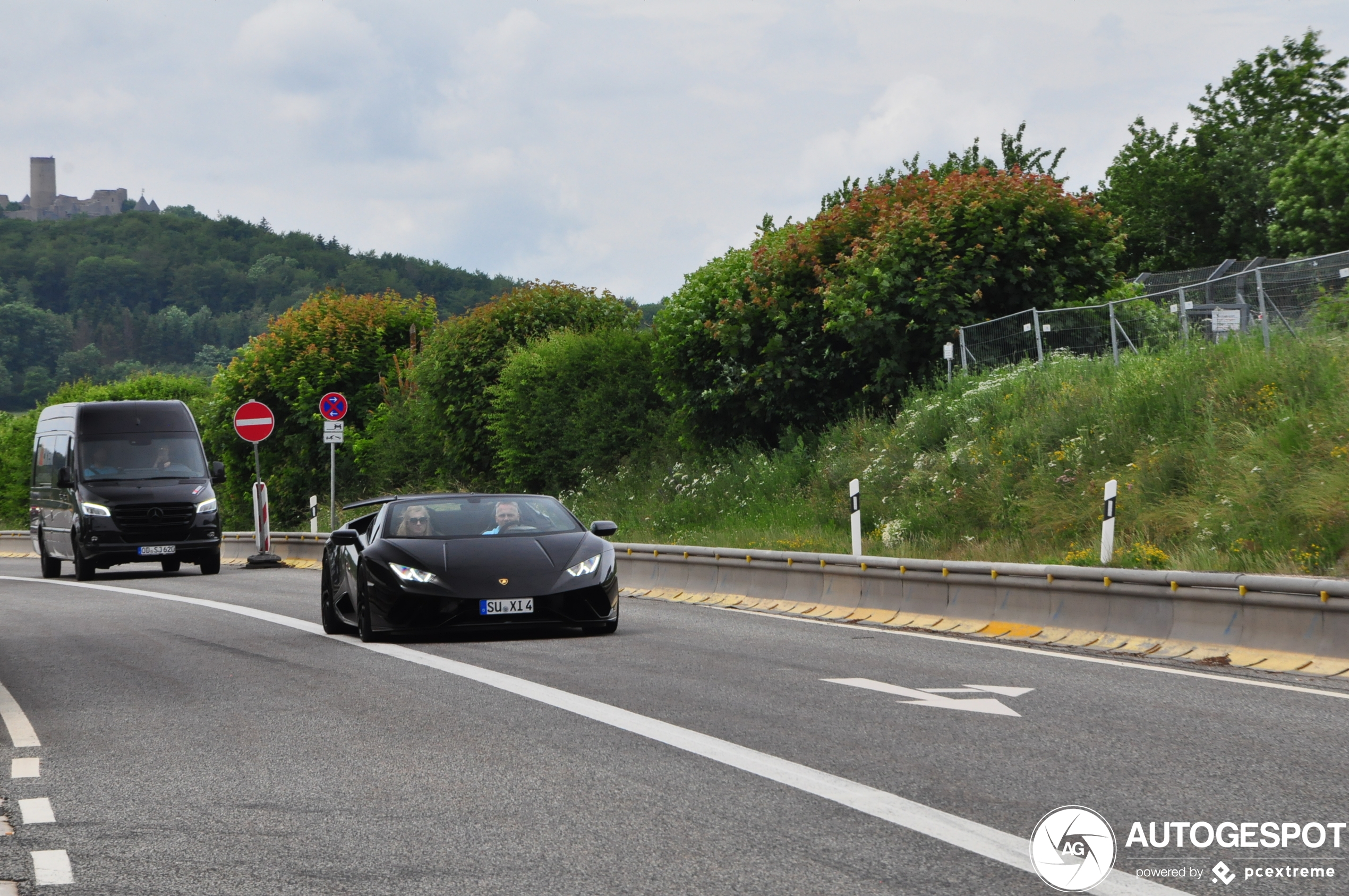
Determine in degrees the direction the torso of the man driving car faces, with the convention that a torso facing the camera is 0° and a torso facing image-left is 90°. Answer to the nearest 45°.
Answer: approximately 0°

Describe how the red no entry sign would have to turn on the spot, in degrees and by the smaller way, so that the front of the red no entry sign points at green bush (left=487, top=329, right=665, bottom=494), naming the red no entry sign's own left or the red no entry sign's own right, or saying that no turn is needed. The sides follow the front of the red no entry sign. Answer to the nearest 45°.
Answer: approximately 90° to the red no entry sign's own left

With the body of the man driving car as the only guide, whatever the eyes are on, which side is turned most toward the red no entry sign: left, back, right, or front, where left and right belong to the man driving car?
back

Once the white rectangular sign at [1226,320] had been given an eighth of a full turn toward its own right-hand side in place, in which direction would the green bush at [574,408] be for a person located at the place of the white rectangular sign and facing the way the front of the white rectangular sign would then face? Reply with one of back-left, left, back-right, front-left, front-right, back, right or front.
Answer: right

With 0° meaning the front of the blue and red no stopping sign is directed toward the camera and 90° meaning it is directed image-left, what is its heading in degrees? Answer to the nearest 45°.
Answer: approximately 0°

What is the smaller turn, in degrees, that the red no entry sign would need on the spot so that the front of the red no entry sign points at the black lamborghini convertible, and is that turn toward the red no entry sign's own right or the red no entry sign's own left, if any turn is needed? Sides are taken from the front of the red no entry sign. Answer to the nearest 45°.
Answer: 0° — it already faces it

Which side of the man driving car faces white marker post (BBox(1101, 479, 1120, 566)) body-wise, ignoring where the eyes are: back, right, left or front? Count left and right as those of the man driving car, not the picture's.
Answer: left

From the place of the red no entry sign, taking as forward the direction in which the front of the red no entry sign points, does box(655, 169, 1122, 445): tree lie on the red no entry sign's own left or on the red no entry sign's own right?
on the red no entry sign's own left
